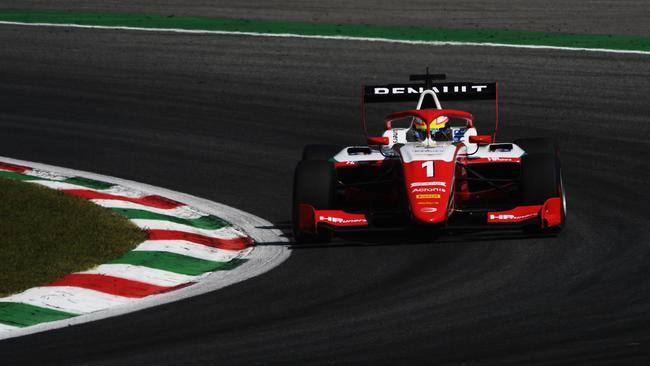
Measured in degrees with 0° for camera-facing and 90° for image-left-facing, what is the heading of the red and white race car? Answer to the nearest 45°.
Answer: approximately 0°
